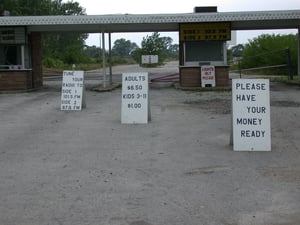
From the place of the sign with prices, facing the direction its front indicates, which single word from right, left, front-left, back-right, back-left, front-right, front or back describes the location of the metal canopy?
back

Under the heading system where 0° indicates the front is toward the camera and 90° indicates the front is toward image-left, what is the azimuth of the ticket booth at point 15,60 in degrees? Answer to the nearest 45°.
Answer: approximately 0°

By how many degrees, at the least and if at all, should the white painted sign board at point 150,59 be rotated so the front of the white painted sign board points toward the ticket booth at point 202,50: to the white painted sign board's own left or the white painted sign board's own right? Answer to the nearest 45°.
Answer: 0° — it already faces it

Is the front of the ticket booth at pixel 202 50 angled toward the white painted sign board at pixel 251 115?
yes

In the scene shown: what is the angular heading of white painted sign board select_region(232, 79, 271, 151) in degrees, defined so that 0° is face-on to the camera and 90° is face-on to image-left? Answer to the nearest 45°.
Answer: approximately 0°

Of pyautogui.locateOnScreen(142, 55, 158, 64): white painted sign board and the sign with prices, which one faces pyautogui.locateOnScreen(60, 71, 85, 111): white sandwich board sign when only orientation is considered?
the white painted sign board

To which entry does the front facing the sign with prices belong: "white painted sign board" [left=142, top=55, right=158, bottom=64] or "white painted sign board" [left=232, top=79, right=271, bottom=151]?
"white painted sign board" [left=142, top=55, right=158, bottom=64]

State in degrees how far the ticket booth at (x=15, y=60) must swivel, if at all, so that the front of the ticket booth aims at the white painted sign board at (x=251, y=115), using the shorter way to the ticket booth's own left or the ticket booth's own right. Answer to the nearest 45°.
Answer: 0° — it already faces it

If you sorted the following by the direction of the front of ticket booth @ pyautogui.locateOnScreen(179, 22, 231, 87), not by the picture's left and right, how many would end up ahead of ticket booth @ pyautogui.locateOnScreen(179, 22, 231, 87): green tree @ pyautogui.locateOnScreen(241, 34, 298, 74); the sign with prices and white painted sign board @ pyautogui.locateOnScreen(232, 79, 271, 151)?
2

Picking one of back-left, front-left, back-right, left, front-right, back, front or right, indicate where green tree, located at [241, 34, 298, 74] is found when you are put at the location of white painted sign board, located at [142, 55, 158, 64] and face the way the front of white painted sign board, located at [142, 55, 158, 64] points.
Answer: front-left
